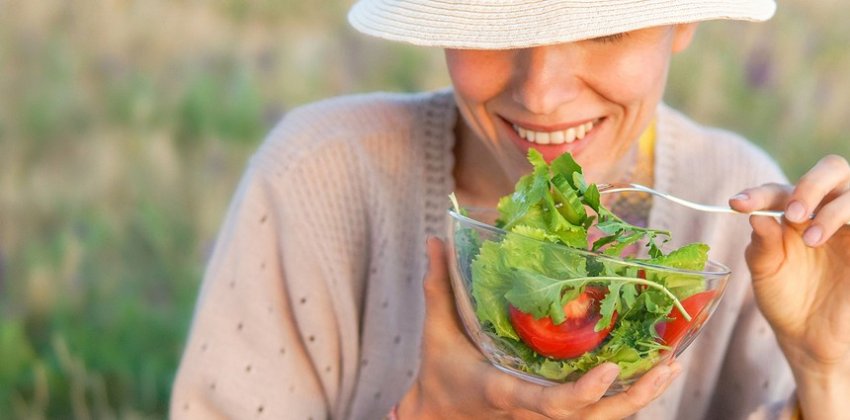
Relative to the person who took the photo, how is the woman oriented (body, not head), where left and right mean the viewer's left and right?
facing the viewer
